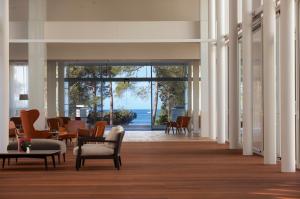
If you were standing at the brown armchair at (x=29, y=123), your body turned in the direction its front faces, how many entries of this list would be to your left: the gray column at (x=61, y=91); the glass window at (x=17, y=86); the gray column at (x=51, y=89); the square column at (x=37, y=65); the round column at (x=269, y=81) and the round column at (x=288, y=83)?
4

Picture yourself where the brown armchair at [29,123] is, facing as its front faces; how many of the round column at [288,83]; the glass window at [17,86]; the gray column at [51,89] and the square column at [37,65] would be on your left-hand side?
3

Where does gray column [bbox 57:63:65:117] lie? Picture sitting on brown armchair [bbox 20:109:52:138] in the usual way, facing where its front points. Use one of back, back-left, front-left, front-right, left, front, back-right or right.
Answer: left

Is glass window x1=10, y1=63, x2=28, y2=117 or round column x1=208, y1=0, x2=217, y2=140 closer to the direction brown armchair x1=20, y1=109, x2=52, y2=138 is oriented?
the round column

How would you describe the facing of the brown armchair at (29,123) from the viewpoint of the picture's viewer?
facing to the right of the viewer

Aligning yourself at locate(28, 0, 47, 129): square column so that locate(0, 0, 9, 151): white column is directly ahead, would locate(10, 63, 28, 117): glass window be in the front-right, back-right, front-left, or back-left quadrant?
back-right

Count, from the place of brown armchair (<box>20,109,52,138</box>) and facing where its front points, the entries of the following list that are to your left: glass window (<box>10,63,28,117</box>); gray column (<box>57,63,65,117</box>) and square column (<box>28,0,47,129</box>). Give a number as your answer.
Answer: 3

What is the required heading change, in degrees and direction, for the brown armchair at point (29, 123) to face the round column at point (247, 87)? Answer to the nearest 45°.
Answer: approximately 45° to its right

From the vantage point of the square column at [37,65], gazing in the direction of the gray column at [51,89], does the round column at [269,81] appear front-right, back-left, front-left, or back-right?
back-right

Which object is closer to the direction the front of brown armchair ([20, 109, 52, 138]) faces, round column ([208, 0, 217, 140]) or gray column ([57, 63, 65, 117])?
the round column

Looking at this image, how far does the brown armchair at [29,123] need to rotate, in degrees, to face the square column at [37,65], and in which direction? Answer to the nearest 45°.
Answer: approximately 90° to its left
